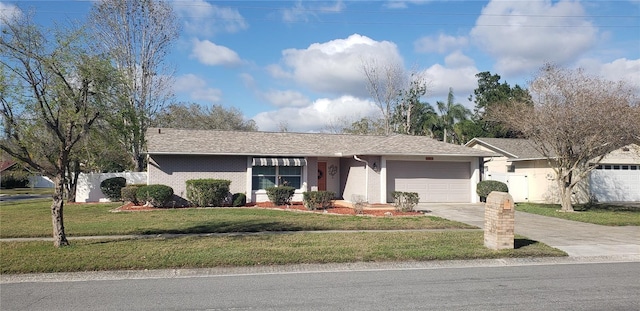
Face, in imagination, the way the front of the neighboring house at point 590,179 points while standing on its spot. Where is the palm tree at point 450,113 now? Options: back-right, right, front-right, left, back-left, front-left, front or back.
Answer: back-right

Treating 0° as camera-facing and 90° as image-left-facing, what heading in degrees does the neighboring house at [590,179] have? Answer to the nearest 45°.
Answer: approximately 0°

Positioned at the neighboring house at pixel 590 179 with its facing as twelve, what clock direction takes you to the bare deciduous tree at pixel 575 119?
The bare deciduous tree is roughly at 12 o'clock from the neighboring house.

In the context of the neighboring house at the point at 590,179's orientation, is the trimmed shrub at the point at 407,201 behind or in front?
in front

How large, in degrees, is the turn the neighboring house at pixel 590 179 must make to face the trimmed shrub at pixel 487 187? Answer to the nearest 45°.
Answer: approximately 45° to its right

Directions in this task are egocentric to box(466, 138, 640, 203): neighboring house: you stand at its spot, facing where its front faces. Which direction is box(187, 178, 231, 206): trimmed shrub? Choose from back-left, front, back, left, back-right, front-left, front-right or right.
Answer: front-right

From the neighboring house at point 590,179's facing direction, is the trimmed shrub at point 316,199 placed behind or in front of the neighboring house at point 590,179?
in front

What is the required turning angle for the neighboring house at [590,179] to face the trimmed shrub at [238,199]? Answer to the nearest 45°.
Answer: approximately 45° to its right

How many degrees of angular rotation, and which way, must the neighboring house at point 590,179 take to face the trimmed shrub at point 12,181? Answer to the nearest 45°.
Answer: approximately 90° to its right

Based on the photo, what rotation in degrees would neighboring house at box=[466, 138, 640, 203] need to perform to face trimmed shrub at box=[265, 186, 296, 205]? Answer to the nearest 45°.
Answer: approximately 45° to its right

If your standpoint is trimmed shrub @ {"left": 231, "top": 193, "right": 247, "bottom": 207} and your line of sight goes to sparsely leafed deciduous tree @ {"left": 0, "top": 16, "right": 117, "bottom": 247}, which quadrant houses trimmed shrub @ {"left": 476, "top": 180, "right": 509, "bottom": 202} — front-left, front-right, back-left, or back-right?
back-left
